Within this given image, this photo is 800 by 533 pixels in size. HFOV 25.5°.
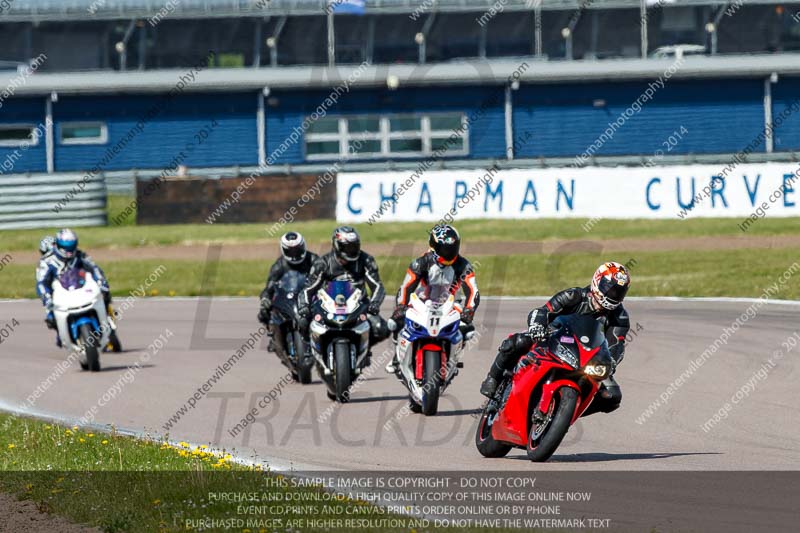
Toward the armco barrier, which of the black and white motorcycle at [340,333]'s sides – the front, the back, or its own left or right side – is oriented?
back

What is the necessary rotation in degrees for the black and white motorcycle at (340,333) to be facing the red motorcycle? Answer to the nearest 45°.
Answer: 0° — it already faces it

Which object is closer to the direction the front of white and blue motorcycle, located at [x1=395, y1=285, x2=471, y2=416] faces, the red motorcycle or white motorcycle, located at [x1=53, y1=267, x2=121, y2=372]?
the red motorcycle

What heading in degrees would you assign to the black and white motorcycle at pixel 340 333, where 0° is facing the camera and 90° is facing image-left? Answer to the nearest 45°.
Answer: approximately 0°

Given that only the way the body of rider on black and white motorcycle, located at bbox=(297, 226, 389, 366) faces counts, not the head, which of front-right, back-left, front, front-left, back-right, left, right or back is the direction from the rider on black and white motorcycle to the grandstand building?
back

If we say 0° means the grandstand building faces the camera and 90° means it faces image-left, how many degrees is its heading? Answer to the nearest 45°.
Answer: approximately 0°

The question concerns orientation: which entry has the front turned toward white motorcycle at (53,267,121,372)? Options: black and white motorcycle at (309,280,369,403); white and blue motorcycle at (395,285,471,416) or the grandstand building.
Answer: the grandstand building

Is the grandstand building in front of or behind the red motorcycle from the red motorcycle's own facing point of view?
behind
